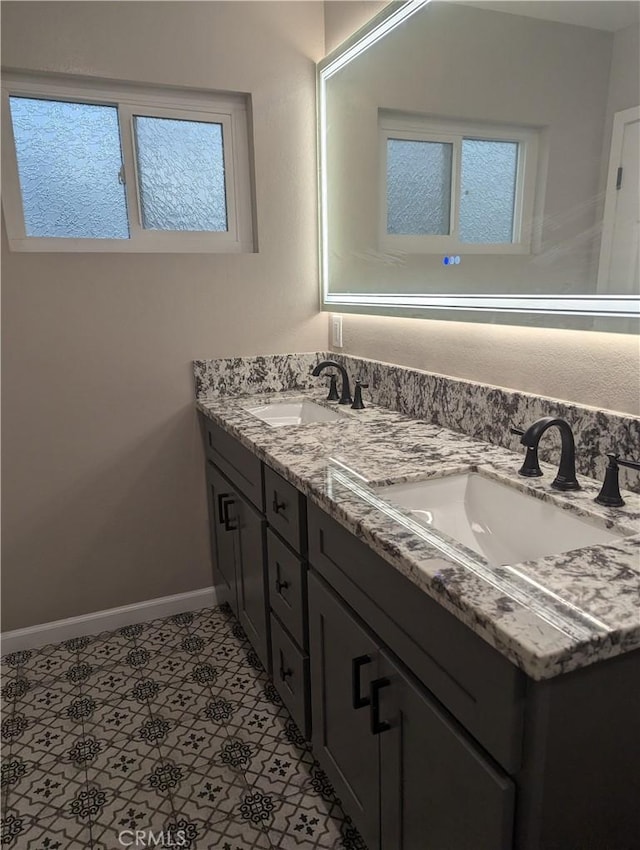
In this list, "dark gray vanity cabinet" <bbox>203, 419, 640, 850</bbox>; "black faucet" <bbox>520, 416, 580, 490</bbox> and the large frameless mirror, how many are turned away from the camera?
0

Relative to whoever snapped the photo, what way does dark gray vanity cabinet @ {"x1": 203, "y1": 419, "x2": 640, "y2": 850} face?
facing the viewer and to the left of the viewer

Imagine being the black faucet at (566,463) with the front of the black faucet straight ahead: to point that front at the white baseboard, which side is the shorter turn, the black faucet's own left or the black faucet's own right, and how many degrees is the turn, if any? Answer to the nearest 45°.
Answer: approximately 45° to the black faucet's own right

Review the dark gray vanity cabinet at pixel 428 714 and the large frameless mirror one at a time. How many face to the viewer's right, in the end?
0

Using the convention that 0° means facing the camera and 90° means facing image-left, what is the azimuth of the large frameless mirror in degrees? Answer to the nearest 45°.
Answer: approximately 45°
